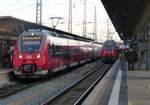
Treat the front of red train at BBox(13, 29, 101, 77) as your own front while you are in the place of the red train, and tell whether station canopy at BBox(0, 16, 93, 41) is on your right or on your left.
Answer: on your right

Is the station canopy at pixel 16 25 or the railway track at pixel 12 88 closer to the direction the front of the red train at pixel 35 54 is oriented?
the railway track

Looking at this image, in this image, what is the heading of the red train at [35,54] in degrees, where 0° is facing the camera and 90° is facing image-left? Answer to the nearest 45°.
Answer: approximately 45°
